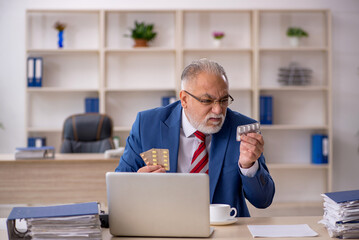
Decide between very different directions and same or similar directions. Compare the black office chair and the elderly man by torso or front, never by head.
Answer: same or similar directions

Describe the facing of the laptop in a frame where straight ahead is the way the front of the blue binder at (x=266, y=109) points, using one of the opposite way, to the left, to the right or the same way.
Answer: the opposite way

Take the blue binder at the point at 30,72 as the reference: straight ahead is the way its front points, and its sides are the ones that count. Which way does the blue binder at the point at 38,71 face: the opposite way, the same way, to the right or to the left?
the same way

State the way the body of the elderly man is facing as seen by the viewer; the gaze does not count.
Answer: toward the camera

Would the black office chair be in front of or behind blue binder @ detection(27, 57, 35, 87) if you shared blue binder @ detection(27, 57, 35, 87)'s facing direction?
in front

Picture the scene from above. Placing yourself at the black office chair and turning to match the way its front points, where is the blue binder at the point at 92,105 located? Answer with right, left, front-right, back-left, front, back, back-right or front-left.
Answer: back

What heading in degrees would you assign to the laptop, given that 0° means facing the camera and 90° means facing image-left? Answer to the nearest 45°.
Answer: approximately 180°

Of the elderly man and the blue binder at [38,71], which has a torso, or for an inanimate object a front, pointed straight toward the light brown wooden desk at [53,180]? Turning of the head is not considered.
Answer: the blue binder

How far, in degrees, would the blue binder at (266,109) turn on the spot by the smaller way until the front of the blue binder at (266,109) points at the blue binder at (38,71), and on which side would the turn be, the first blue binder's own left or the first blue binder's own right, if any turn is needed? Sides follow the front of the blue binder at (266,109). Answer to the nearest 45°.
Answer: approximately 90° to the first blue binder's own right

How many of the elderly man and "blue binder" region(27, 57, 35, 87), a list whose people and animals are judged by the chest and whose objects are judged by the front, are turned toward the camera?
2

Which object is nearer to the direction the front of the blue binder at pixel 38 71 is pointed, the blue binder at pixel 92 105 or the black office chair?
the black office chair

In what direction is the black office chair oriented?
toward the camera

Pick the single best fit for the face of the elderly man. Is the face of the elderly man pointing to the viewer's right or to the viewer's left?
to the viewer's right

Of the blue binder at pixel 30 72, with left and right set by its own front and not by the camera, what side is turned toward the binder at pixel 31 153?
front

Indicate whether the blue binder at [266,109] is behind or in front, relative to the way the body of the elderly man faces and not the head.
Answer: behind

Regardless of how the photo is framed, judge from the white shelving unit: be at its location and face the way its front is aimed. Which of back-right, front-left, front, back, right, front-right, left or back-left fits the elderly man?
front

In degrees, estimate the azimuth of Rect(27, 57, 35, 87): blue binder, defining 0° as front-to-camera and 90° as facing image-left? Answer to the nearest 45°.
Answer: approximately 0°

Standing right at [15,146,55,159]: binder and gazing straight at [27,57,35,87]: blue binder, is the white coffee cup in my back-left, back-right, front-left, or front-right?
back-right

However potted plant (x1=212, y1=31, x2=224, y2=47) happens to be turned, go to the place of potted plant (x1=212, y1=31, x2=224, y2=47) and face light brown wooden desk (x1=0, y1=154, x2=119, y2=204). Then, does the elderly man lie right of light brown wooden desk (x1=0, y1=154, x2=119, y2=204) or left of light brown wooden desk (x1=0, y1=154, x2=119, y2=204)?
left

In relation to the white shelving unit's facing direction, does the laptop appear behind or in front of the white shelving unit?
in front

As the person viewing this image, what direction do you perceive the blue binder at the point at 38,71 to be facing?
facing the viewer
